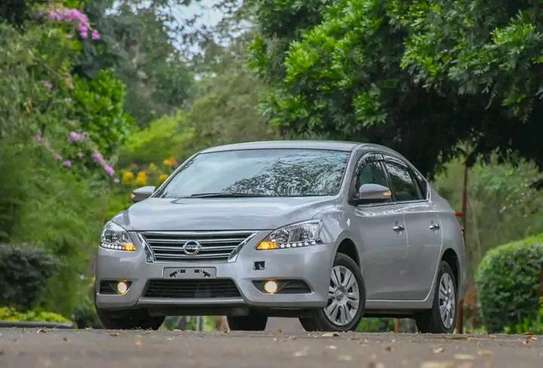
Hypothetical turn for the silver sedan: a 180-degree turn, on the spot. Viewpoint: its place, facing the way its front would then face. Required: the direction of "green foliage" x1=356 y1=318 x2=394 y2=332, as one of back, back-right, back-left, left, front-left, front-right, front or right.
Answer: front-left

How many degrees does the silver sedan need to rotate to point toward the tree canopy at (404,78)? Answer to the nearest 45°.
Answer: approximately 135° to its right

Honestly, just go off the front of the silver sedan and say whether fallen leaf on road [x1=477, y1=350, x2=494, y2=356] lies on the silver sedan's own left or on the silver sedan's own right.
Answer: on the silver sedan's own left

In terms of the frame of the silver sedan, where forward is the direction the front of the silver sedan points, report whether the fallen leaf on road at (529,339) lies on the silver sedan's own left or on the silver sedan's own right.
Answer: on the silver sedan's own left

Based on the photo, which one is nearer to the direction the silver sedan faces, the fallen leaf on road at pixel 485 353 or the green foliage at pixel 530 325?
the fallen leaf on road

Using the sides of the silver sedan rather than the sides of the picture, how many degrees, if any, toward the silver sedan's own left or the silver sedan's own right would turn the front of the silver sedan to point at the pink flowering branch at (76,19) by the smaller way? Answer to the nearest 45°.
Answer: approximately 135° to the silver sedan's own right

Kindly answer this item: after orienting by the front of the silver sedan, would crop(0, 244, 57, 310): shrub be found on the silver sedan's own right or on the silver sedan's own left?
on the silver sedan's own right

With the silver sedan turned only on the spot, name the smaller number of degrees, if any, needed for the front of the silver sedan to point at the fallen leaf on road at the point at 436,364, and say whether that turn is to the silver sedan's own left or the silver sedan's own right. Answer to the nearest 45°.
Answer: approximately 45° to the silver sedan's own left
